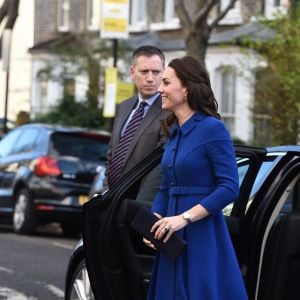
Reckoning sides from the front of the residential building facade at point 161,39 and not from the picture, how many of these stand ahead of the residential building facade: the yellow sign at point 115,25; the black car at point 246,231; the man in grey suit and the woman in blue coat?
4

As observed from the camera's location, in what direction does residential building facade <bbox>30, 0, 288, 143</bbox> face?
facing the viewer

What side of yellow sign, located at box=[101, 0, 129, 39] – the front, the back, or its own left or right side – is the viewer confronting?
front

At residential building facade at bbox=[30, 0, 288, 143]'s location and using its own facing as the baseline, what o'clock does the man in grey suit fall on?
The man in grey suit is roughly at 12 o'clock from the residential building facade.

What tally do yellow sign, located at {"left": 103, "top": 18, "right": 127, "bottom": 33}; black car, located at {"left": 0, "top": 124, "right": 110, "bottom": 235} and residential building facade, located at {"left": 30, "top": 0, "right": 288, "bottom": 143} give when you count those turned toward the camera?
2

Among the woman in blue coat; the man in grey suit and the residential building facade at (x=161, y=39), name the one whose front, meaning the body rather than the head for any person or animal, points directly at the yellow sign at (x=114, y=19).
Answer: the residential building facade

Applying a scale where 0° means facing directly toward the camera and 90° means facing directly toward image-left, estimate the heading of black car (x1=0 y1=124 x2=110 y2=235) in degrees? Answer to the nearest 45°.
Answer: approximately 135°

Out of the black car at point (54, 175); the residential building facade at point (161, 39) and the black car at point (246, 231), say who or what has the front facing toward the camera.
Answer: the residential building facade

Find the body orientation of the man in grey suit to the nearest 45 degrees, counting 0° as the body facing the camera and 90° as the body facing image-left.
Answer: approximately 45°

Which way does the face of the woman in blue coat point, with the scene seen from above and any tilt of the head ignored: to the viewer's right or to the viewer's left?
to the viewer's left

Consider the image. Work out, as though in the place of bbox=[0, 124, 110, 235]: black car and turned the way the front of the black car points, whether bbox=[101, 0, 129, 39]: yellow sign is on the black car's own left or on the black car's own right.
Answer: on the black car's own right

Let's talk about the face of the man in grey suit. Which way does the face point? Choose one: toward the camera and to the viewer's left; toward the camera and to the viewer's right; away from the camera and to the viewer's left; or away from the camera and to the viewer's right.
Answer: toward the camera and to the viewer's right

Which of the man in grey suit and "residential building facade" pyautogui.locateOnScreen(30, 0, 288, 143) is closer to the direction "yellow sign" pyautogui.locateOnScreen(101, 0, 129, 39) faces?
the man in grey suit

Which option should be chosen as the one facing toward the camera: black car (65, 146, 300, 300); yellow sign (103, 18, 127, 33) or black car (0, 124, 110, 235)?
the yellow sign

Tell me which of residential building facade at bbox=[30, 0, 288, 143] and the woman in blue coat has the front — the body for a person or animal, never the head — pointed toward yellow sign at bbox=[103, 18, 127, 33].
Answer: the residential building facade

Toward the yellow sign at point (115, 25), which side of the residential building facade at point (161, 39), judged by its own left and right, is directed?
front

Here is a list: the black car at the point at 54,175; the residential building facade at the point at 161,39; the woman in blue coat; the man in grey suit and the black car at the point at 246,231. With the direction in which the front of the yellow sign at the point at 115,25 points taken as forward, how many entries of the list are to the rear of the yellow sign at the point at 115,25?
1

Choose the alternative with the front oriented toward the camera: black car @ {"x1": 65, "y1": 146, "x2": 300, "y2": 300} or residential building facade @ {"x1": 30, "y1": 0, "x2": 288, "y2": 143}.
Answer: the residential building facade

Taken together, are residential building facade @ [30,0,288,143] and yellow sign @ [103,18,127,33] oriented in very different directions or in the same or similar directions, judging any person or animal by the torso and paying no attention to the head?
same or similar directions
